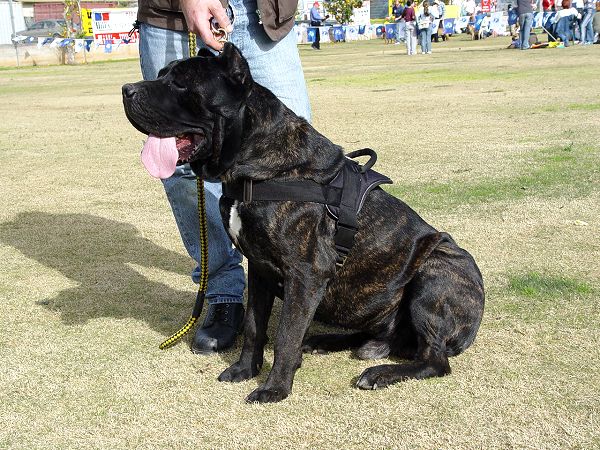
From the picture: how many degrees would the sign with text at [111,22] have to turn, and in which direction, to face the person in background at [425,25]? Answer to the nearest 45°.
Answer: approximately 45° to its left

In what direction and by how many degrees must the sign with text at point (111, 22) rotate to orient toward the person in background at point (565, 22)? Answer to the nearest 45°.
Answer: approximately 45° to its left

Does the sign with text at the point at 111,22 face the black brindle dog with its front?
yes

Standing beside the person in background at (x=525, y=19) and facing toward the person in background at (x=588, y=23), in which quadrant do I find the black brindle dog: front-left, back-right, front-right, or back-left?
back-right

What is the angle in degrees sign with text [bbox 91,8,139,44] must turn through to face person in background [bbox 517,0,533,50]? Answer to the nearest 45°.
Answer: approximately 45° to its left

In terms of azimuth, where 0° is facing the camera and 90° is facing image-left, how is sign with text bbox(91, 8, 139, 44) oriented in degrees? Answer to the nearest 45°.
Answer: approximately 0°

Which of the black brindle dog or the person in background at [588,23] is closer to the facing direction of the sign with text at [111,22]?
the black brindle dog

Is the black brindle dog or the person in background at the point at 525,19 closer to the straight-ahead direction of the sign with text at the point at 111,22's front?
the black brindle dog
